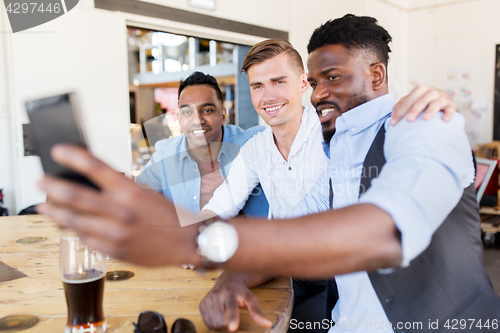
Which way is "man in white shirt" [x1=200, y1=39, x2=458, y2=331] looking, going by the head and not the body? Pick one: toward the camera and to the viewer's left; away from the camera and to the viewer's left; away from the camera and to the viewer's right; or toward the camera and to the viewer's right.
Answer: toward the camera and to the viewer's left

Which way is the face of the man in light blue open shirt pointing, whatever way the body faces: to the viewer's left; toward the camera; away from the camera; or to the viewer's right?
toward the camera

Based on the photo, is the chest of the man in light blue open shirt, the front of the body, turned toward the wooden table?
yes

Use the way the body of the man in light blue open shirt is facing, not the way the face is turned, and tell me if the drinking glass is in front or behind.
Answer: in front

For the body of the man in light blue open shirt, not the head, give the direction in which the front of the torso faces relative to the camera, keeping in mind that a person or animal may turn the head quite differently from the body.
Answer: toward the camera
